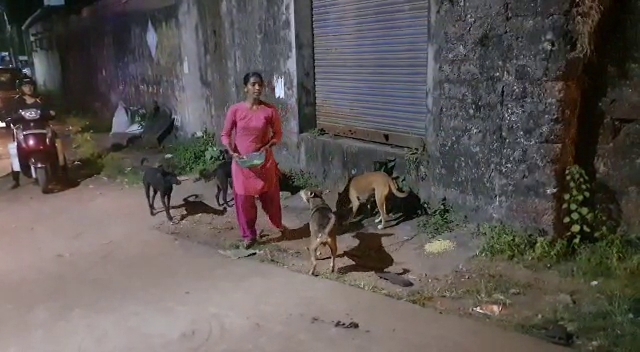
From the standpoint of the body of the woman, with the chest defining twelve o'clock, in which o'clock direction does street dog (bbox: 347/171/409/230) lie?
The street dog is roughly at 9 o'clock from the woman.

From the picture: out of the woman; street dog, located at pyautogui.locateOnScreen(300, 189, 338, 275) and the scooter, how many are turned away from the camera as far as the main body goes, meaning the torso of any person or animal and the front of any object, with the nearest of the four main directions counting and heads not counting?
1

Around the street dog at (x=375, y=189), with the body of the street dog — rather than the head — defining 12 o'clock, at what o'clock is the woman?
The woman is roughly at 10 o'clock from the street dog.

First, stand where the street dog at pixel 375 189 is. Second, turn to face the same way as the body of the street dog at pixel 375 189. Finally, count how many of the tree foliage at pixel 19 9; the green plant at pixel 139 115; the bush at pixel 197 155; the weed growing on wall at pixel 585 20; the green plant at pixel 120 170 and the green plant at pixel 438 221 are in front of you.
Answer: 4

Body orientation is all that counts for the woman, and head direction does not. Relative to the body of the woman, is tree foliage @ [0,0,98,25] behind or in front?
behind

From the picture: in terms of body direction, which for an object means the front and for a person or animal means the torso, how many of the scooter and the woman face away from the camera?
0

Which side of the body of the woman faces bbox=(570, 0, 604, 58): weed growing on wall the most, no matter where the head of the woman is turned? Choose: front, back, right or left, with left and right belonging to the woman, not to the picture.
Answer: left

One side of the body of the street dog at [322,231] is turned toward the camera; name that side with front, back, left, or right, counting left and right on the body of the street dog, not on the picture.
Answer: back

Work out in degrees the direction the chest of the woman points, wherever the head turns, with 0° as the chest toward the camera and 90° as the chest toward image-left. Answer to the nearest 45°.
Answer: approximately 0°

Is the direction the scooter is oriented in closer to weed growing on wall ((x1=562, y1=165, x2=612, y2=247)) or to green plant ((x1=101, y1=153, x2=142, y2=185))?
the weed growing on wall

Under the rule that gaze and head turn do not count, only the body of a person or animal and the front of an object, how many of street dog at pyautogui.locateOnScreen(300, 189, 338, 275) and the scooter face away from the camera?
1

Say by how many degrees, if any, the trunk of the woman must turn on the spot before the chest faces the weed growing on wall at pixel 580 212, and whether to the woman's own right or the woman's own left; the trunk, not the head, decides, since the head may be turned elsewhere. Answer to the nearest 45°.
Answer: approximately 90° to the woman's own left

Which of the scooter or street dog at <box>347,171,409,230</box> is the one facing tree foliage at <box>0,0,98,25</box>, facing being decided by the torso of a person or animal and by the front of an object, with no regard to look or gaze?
the street dog

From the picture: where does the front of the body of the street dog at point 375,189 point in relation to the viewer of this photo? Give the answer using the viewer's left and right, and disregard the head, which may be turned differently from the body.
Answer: facing away from the viewer and to the left of the viewer
